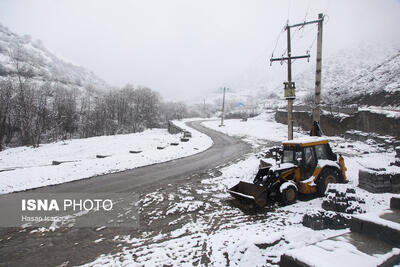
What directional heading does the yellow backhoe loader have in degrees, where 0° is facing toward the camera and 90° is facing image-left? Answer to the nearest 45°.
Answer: approximately 45°

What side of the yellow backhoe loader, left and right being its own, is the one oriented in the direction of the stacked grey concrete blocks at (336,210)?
left

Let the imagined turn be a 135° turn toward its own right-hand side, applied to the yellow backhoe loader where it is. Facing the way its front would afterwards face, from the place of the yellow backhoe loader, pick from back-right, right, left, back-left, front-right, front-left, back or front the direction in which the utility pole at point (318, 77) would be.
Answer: front
